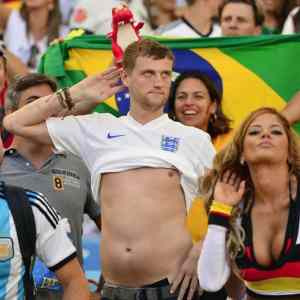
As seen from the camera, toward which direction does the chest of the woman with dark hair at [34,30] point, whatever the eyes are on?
toward the camera

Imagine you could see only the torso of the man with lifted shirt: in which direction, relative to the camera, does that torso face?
toward the camera

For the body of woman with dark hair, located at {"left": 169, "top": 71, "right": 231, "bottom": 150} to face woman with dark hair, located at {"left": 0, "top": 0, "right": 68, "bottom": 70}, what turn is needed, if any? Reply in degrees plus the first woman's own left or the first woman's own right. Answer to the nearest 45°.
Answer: approximately 90° to the first woman's own right

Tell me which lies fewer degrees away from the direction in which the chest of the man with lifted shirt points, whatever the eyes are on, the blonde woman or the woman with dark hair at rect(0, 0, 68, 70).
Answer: the blonde woman

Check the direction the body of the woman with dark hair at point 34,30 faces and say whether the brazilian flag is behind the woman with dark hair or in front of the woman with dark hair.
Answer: in front

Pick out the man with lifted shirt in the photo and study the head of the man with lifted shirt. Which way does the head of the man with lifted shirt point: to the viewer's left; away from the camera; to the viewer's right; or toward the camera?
toward the camera

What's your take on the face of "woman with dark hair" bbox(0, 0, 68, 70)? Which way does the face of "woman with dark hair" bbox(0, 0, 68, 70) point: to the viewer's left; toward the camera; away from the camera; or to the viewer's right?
toward the camera

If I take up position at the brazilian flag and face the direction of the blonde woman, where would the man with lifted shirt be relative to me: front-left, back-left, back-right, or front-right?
front-right

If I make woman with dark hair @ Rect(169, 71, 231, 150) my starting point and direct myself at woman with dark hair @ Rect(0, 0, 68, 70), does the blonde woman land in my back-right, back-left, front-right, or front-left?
back-left

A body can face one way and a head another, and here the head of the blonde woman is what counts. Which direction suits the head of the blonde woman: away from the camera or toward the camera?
toward the camera

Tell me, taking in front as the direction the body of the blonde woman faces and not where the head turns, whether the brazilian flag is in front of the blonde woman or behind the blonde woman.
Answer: behind

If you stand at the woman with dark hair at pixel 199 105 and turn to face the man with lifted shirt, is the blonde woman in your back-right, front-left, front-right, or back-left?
front-left

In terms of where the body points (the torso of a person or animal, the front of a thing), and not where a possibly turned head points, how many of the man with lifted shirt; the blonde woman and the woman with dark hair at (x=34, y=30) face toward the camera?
3
